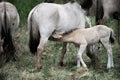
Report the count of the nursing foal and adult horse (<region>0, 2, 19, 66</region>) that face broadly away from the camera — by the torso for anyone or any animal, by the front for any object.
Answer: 1

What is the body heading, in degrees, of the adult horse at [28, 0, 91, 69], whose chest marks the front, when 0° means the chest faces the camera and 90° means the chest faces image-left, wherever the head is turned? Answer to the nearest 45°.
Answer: approximately 225°

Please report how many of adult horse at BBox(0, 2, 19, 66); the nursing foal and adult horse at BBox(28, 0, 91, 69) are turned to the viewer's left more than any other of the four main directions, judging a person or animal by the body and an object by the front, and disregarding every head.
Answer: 1

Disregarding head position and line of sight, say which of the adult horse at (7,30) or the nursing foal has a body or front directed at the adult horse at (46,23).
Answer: the nursing foal

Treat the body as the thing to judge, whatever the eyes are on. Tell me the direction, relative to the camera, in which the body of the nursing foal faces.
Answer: to the viewer's left

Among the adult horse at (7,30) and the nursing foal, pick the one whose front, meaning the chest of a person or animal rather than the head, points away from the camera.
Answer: the adult horse

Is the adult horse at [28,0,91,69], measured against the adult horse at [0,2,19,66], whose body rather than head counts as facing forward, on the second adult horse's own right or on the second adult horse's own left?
on the second adult horse's own right

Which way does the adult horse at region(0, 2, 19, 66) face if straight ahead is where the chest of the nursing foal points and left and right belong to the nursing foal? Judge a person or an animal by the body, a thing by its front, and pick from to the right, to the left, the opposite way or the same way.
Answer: to the right

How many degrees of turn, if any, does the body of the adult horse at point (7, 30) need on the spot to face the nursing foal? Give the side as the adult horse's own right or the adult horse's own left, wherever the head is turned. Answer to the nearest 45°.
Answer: approximately 90° to the adult horse's own right

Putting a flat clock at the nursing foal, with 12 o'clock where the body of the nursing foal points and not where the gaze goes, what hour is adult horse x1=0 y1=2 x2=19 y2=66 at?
The adult horse is roughly at 12 o'clock from the nursing foal.

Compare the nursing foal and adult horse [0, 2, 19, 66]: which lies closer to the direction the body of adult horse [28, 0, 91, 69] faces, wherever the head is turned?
the nursing foal

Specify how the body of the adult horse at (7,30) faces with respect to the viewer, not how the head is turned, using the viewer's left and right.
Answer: facing away from the viewer
